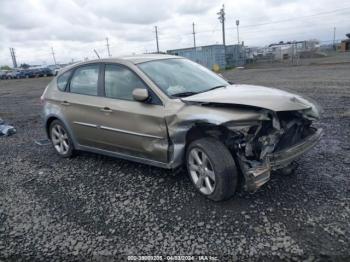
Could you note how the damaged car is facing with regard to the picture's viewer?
facing the viewer and to the right of the viewer

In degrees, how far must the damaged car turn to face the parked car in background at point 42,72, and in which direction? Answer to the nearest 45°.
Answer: approximately 180°

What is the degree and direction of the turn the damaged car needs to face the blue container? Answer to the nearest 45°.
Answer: approximately 135° to its left

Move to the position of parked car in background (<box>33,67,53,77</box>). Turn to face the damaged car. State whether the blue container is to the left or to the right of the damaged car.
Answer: left

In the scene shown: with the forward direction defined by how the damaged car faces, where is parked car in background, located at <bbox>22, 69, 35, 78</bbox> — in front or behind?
behind
